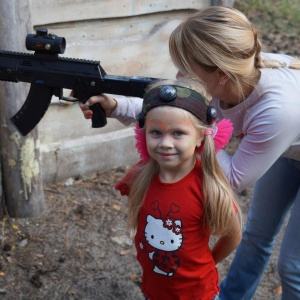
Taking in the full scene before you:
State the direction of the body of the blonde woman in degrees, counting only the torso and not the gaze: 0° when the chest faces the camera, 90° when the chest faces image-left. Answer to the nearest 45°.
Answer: approximately 90°

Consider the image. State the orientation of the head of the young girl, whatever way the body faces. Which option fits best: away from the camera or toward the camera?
toward the camera

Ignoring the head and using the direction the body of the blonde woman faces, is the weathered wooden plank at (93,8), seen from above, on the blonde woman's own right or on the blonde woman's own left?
on the blonde woman's own right

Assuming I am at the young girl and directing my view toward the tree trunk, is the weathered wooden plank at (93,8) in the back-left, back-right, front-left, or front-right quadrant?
front-right

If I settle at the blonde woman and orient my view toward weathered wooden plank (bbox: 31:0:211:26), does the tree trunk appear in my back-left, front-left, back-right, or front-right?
front-left

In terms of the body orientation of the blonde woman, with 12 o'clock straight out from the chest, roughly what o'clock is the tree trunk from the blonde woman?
The tree trunk is roughly at 1 o'clock from the blonde woman.
